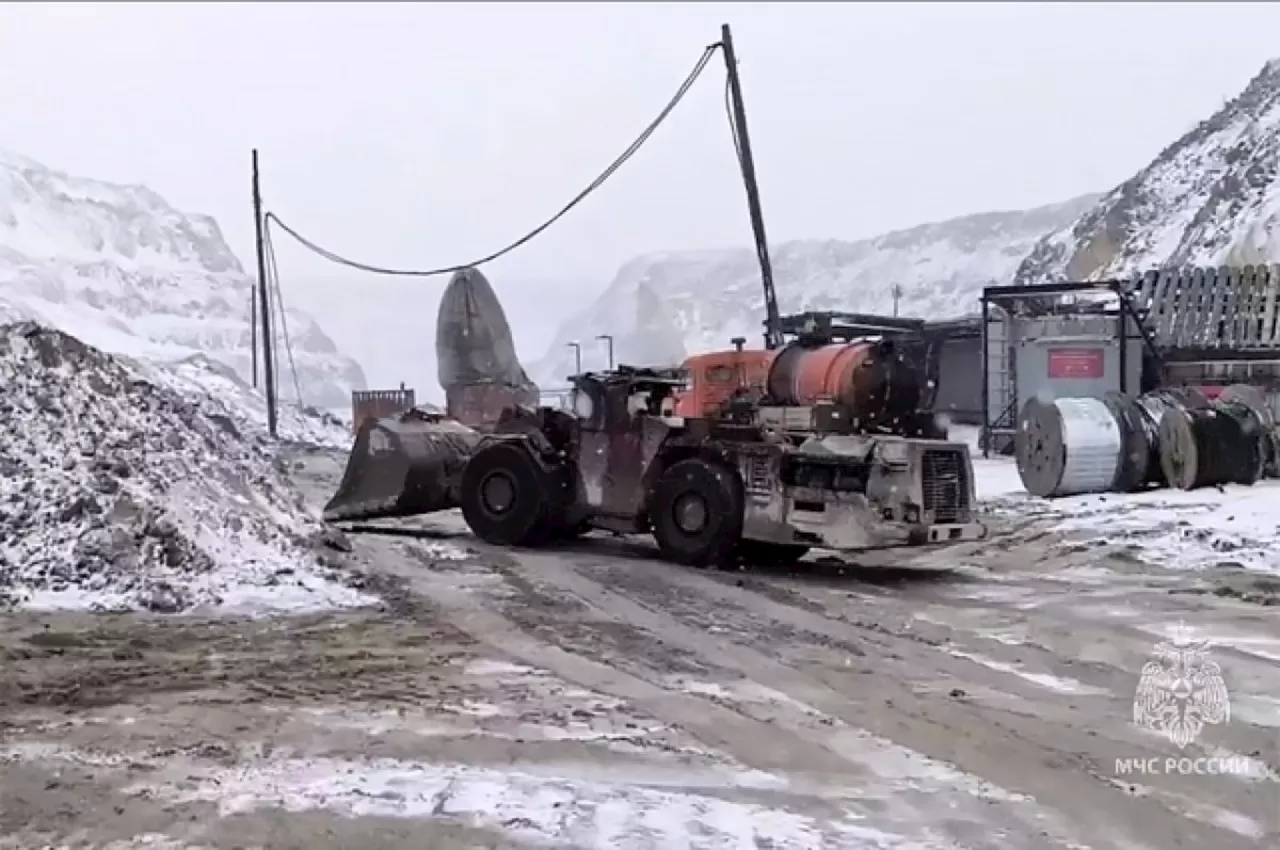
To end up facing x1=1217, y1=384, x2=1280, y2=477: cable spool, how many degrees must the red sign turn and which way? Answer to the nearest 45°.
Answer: approximately 45° to its left

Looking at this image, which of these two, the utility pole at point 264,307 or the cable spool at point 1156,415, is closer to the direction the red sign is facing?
the cable spool

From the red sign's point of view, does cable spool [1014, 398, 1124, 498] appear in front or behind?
in front

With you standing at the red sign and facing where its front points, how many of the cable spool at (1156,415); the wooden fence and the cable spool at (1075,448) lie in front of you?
2

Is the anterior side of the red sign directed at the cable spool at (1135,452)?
yes

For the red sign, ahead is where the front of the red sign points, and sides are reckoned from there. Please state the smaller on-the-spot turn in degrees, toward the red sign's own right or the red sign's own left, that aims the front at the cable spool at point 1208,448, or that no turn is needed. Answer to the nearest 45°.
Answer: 0° — it already faces it

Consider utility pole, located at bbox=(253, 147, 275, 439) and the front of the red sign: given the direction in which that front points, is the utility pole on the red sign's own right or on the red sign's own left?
on the red sign's own right

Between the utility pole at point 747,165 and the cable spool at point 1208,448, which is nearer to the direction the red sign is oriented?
the cable spool

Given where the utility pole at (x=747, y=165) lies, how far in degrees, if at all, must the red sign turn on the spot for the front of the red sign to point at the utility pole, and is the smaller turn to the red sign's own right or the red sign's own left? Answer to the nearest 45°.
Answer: approximately 45° to the red sign's own right

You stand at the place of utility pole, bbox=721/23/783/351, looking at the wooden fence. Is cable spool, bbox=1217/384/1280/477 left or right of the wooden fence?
right

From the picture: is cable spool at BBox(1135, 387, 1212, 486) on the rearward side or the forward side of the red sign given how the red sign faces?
on the forward side

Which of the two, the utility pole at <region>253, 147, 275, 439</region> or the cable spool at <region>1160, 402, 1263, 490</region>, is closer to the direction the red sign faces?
the cable spool

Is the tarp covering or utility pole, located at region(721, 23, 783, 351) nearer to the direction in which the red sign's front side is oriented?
the utility pole

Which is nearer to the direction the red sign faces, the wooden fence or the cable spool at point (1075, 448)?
the cable spool

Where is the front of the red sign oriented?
toward the camera
